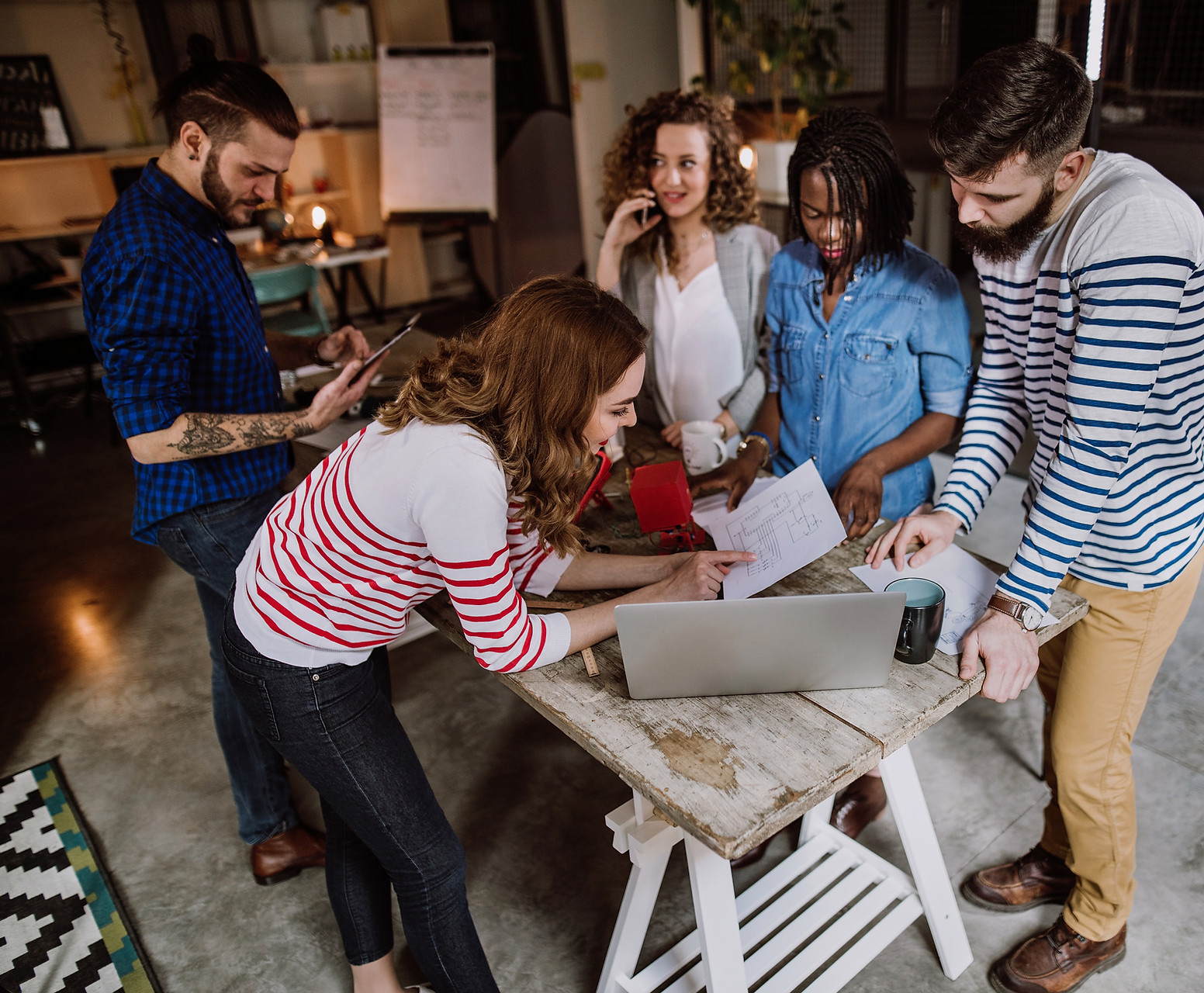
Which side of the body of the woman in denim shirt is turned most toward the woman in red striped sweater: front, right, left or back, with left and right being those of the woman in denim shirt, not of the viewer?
front

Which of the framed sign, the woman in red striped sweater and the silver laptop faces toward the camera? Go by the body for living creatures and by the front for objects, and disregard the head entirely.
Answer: the framed sign

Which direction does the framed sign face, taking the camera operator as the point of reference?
facing the viewer

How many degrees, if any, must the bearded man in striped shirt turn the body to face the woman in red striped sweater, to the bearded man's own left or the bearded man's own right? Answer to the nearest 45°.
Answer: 0° — they already face them

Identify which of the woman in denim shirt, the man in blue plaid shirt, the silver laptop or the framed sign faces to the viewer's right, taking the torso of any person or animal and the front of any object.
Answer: the man in blue plaid shirt

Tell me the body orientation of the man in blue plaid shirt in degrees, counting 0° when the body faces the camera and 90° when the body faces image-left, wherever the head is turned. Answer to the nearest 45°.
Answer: approximately 270°

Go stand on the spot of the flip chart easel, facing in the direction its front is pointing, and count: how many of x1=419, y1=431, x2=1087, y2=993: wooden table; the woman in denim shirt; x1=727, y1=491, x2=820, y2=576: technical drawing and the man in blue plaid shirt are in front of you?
4

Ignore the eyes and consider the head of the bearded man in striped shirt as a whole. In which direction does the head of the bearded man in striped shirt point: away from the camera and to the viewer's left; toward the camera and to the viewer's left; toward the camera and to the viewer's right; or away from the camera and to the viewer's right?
toward the camera and to the viewer's left

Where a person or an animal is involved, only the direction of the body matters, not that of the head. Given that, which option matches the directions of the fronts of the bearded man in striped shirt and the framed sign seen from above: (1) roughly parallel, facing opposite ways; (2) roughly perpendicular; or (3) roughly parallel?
roughly perpendicular

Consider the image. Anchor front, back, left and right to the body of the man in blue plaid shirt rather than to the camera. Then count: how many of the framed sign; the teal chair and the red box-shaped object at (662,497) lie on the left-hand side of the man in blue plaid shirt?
2

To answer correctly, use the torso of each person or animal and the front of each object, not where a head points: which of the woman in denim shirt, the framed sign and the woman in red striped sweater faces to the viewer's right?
the woman in red striped sweater

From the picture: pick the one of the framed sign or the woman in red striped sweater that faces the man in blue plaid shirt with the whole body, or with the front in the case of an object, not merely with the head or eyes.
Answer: the framed sign

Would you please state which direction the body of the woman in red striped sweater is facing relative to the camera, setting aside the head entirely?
to the viewer's right

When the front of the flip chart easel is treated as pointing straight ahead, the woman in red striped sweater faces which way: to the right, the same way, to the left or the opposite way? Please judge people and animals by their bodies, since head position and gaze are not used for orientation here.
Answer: to the left

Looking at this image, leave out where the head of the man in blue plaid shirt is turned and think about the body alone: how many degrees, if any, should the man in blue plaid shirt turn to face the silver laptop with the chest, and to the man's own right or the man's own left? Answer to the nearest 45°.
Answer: approximately 45° to the man's own right

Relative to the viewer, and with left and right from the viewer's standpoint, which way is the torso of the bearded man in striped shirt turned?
facing the viewer and to the left of the viewer
